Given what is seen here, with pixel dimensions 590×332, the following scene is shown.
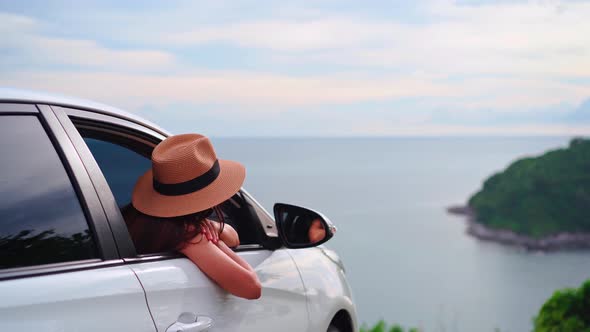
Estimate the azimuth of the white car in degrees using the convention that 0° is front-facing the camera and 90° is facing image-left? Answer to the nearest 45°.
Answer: approximately 225°
